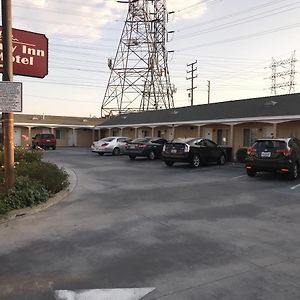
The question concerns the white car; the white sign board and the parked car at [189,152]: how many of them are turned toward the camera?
1

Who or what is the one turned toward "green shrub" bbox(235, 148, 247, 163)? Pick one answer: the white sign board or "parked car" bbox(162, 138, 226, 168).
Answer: the parked car

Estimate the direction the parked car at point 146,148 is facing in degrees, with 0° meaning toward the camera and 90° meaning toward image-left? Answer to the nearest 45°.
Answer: approximately 225°

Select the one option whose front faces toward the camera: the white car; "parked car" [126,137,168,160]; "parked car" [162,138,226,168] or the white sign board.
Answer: the white sign board

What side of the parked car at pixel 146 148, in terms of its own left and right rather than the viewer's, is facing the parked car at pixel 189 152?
right

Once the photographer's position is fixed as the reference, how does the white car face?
facing away from the viewer and to the right of the viewer

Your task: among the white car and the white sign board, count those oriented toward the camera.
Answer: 1

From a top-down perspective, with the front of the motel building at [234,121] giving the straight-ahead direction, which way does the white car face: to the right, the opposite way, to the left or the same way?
the opposite way

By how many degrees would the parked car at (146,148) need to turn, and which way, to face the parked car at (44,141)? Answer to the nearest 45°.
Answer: approximately 90° to its left
